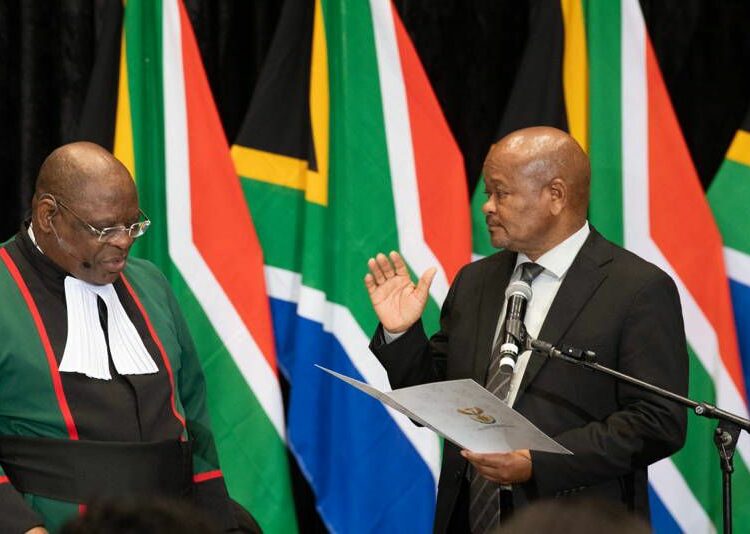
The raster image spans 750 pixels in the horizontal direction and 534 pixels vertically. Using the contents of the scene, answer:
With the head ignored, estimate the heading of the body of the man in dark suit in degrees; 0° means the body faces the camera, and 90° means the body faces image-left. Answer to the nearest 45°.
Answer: approximately 45°

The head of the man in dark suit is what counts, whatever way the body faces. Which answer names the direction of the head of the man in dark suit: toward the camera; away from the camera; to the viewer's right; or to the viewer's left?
to the viewer's left
